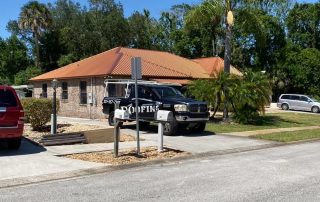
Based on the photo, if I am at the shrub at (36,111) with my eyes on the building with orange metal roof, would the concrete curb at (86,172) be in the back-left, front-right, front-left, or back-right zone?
back-right

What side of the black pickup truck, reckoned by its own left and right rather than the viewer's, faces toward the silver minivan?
left

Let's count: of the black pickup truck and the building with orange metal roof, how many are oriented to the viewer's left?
0

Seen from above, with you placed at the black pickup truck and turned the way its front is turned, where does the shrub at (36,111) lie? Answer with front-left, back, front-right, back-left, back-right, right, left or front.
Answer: back-right

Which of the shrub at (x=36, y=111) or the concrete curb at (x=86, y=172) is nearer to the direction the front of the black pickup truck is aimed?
the concrete curb

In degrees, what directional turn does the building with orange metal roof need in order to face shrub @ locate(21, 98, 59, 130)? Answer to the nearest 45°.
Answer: approximately 45° to its right

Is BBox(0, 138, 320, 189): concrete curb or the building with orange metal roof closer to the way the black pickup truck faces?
the concrete curb

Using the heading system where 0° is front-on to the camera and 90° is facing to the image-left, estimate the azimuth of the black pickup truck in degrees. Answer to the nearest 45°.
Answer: approximately 315°

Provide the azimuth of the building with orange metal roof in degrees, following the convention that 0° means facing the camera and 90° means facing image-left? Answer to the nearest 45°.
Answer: approximately 315°
